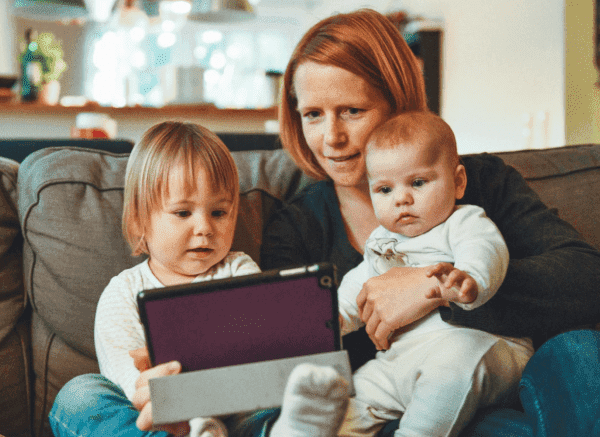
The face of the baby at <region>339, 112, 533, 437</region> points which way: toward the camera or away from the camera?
toward the camera

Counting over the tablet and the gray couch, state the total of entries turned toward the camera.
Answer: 1

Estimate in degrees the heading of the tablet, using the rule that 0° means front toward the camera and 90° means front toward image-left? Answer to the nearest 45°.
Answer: approximately 180°

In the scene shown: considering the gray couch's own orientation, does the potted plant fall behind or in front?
behind

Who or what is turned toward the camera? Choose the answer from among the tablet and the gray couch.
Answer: the gray couch

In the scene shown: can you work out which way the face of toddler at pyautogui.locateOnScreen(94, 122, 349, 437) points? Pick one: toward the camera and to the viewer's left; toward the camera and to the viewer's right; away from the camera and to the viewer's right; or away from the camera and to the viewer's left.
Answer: toward the camera and to the viewer's right

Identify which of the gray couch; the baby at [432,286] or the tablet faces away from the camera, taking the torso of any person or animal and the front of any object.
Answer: the tablet

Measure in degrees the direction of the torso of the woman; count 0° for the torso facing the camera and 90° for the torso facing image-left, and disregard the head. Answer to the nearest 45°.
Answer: approximately 45°

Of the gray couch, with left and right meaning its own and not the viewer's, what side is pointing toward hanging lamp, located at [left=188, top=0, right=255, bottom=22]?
back

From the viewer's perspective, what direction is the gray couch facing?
toward the camera

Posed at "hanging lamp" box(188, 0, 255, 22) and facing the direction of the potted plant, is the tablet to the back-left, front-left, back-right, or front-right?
back-left

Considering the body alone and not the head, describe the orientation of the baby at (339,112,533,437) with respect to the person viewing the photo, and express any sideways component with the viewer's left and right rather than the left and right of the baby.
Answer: facing the viewer and to the left of the viewer
